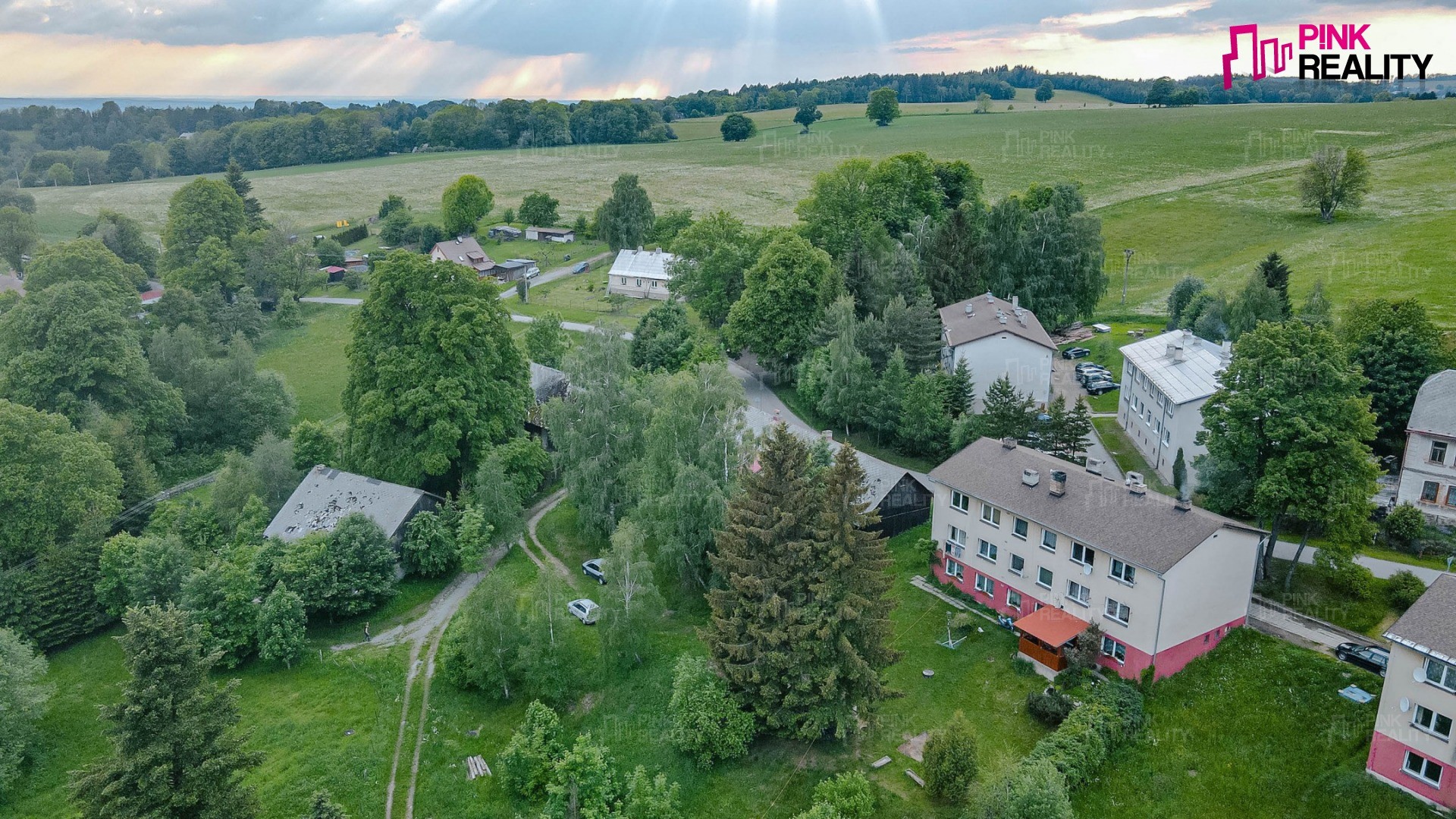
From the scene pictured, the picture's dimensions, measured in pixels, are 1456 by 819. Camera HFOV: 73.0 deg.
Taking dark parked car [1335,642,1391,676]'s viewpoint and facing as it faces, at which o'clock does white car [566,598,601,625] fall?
The white car is roughly at 10 o'clock from the dark parked car.

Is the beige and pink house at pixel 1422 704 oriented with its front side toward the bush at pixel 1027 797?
yes

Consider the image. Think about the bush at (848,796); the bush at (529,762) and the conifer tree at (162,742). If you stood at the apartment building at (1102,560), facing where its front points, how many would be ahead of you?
3

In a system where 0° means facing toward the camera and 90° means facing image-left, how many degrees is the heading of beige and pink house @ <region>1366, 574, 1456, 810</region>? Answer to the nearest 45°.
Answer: approximately 45°

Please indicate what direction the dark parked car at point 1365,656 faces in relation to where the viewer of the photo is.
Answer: facing away from the viewer and to the left of the viewer

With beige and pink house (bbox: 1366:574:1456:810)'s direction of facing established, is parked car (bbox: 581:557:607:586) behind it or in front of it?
in front

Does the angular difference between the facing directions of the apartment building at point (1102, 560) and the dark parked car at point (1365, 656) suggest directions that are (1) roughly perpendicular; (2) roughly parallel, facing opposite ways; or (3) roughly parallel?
roughly perpendicular

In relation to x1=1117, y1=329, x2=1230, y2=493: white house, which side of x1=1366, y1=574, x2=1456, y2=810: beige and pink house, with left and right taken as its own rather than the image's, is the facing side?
right

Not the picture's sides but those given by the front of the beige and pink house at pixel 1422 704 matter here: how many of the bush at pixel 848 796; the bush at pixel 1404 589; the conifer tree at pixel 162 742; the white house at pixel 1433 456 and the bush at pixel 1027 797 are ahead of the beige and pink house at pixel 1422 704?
3

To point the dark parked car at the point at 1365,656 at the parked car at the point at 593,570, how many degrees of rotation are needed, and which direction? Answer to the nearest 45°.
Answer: approximately 45° to its left

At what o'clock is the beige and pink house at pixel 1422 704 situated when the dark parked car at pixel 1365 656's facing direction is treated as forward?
The beige and pink house is roughly at 7 o'clock from the dark parked car.

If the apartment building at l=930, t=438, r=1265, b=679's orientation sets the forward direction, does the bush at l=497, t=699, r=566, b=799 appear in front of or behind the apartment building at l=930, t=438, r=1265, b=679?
in front

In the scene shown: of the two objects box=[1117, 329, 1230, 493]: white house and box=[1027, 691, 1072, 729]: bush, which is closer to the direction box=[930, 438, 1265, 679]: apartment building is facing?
the bush
